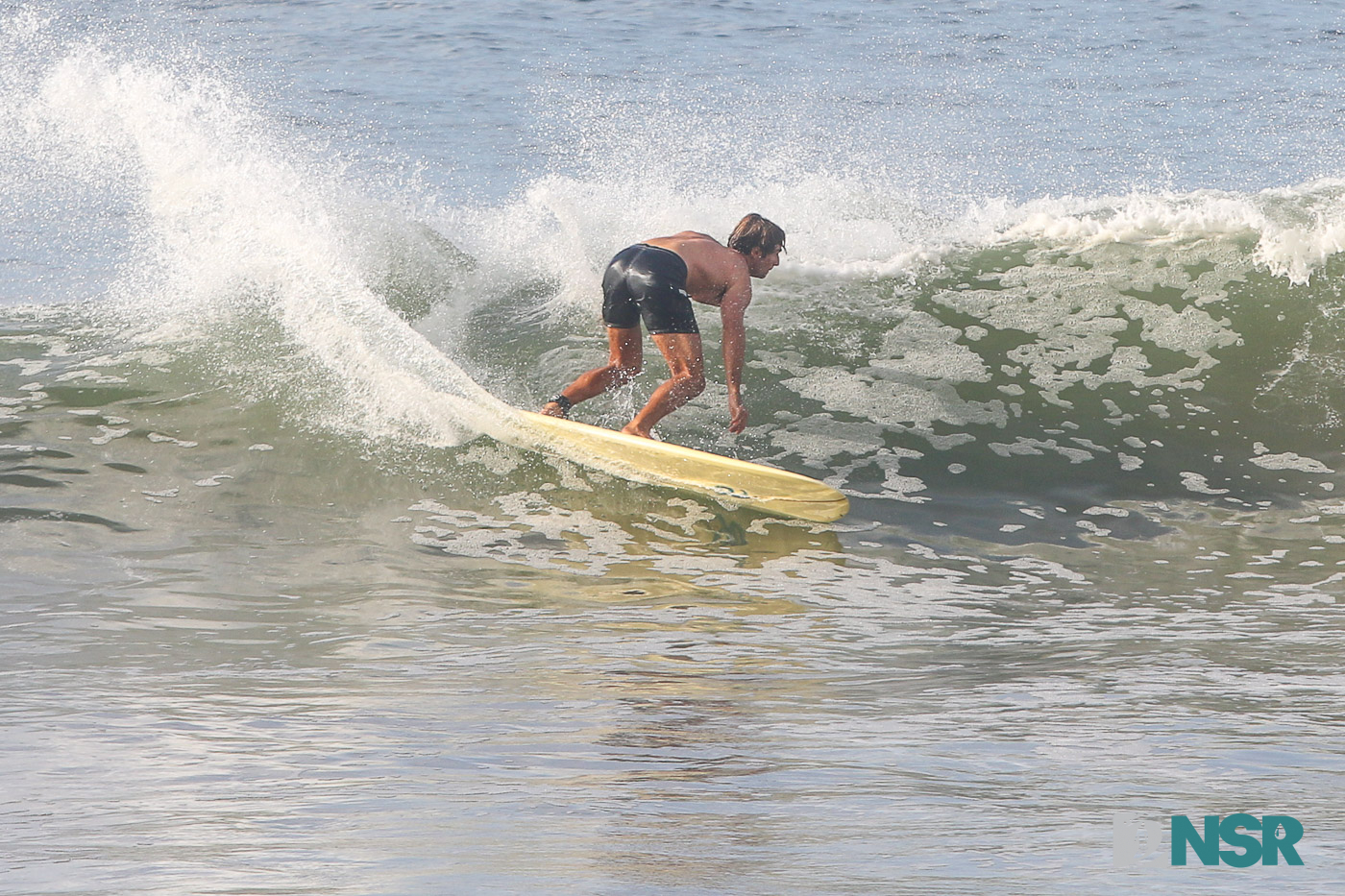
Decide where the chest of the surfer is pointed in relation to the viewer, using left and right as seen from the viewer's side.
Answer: facing away from the viewer and to the right of the viewer
